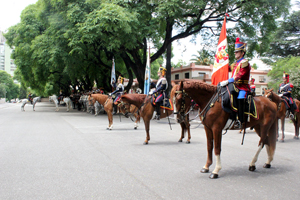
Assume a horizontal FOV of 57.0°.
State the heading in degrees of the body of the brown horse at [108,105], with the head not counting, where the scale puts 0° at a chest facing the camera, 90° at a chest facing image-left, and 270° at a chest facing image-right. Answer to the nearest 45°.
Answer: approximately 90°

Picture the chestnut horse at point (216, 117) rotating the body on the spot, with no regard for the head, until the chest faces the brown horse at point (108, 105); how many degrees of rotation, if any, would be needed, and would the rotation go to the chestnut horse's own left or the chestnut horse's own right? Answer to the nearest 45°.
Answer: approximately 90° to the chestnut horse's own right

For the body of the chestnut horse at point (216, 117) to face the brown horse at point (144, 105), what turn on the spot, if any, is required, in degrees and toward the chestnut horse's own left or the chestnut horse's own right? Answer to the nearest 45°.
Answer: approximately 90° to the chestnut horse's own right

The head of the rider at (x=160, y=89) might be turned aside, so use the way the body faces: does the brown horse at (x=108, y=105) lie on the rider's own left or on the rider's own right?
on the rider's own right

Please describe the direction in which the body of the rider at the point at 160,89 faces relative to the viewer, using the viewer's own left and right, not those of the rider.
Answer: facing to the left of the viewer

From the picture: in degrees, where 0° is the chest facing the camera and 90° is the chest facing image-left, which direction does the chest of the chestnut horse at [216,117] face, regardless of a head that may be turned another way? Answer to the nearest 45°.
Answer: approximately 45°

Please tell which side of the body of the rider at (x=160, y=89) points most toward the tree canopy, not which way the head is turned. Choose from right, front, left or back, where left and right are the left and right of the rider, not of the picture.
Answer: right
